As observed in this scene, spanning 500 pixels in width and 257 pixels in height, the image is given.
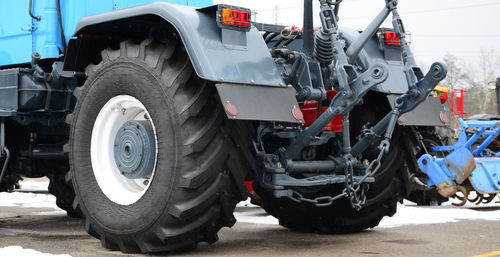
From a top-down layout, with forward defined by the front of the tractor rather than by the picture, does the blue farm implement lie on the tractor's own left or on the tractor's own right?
on the tractor's own right

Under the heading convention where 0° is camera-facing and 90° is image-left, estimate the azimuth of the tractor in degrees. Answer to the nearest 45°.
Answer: approximately 135°
